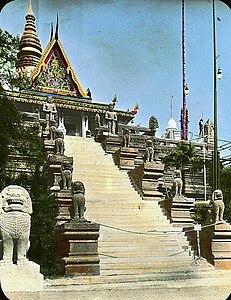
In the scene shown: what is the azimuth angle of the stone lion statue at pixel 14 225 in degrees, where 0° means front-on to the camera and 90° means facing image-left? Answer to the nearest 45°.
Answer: approximately 0°

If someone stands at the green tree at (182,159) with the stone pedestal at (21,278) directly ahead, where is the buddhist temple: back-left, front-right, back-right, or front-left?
back-right

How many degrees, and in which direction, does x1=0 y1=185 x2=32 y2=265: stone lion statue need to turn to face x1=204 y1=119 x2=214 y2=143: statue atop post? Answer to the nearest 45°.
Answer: approximately 135° to its left

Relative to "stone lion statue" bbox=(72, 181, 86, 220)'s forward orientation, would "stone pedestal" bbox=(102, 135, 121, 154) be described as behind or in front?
behind

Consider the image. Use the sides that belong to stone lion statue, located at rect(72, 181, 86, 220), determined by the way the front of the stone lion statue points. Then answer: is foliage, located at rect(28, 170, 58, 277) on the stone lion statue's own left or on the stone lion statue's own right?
on the stone lion statue's own right

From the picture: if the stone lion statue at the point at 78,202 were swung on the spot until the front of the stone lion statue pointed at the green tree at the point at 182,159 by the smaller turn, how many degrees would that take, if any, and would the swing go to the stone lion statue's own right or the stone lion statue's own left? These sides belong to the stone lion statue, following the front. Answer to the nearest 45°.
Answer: approximately 135° to the stone lion statue's own left

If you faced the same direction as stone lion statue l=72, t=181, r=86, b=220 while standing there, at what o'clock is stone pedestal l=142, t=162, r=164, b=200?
The stone pedestal is roughly at 7 o'clock from the stone lion statue.

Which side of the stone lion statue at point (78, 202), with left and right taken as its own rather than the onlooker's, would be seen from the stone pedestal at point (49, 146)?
back

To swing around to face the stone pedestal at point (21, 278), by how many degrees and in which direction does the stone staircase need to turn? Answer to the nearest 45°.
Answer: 0° — it already faces it

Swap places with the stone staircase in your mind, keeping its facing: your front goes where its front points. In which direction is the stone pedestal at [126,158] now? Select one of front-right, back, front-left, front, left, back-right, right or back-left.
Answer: back
